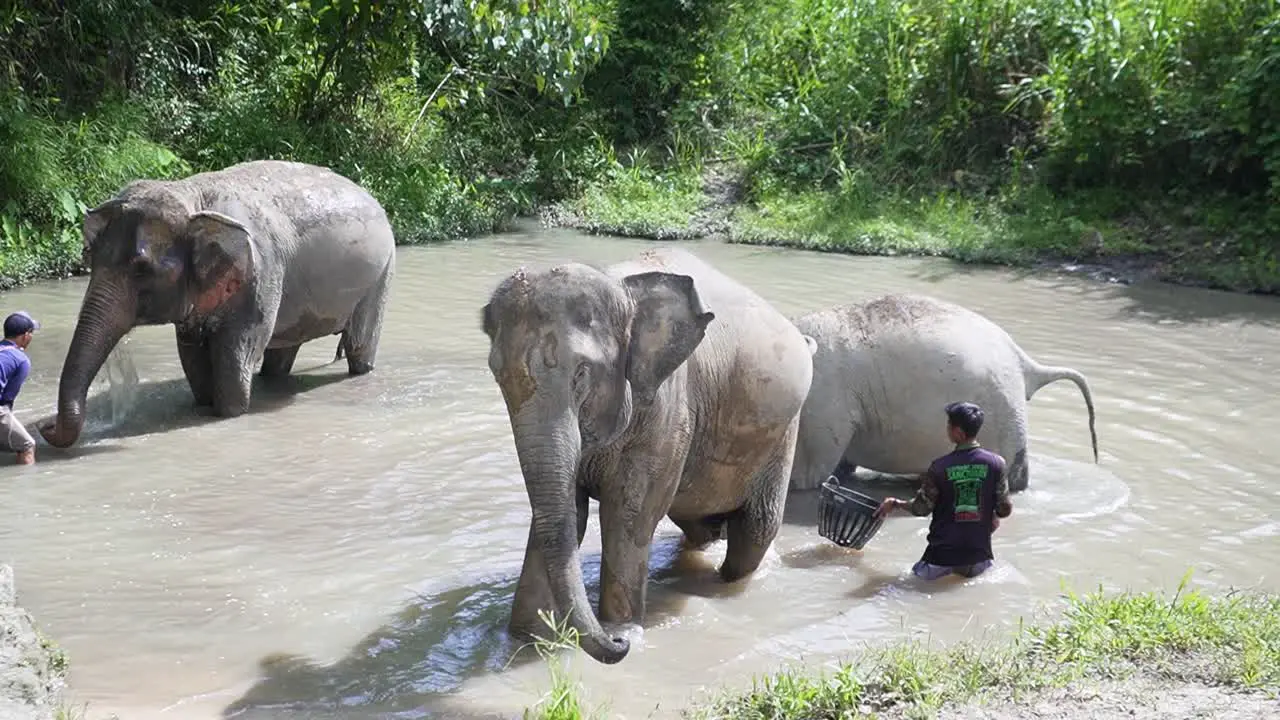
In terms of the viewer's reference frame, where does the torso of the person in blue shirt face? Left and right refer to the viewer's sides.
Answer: facing to the right of the viewer

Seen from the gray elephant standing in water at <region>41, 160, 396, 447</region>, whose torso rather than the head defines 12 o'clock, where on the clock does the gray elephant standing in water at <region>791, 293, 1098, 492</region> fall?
the gray elephant standing in water at <region>791, 293, 1098, 492</region> is roughly at 9 o'clock from the gray elephant standing in water at <region>41, 160, 396, 447</region>.

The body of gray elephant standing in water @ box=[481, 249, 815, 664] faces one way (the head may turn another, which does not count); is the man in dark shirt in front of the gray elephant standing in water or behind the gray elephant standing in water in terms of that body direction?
behind

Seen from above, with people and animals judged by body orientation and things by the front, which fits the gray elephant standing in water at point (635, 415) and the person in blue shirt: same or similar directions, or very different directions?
very different directions

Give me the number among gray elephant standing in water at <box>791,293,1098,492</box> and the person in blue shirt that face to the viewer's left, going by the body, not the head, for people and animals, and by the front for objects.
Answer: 1

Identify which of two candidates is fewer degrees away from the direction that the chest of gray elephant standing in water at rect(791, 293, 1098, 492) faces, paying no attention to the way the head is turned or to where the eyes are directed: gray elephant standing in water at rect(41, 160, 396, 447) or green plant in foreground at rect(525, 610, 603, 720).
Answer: the gray elephant standing in water

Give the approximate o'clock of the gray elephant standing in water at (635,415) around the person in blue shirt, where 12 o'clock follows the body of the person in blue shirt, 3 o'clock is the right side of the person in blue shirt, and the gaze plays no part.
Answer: The gray elephant standing in water is roughly at 2 o'clock from the person in blue shirt.

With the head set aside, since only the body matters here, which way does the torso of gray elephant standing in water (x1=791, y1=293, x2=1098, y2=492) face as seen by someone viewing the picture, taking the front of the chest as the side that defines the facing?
to the viewer's left
